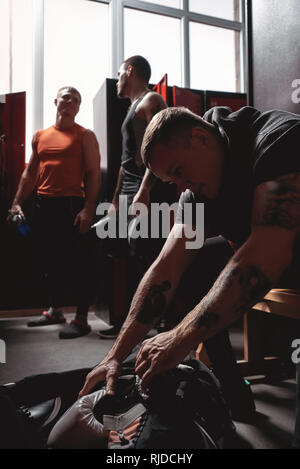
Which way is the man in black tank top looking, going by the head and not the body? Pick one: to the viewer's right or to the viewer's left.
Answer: to the viewer's left

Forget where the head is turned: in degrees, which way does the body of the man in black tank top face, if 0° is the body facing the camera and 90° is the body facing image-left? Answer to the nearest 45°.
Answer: approximately 90°

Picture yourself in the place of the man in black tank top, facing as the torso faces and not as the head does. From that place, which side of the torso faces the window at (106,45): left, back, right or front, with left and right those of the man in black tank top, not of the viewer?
right

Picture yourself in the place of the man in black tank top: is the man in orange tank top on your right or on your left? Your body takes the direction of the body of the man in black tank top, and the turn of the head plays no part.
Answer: on your right

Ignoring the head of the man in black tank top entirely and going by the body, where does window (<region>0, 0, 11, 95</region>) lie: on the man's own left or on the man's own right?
on the man's own right
